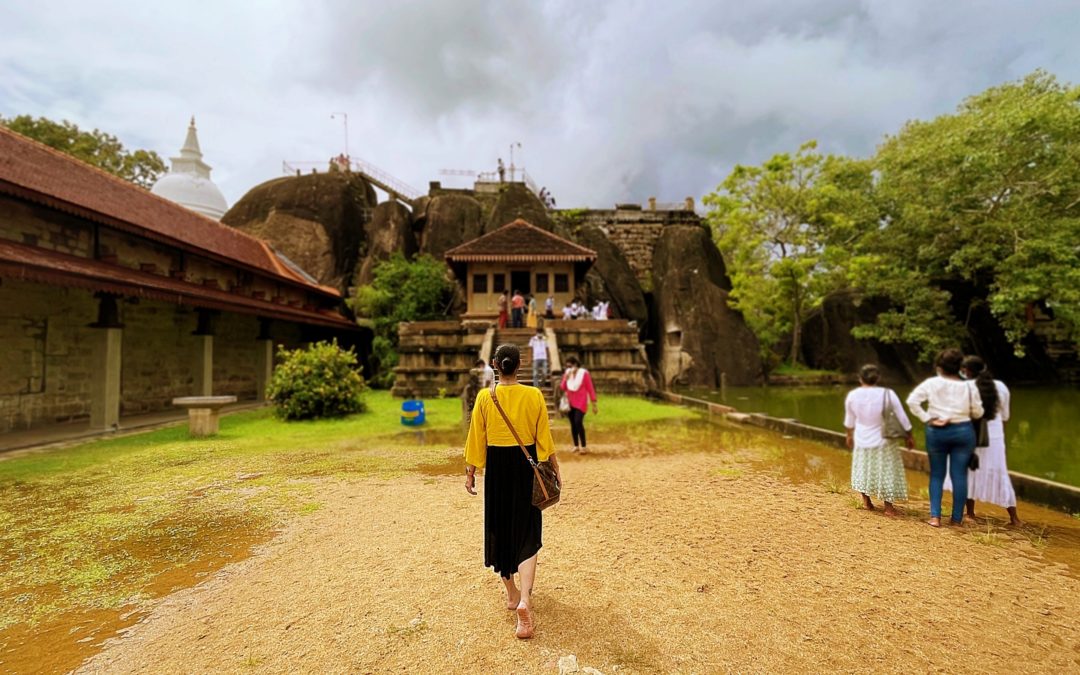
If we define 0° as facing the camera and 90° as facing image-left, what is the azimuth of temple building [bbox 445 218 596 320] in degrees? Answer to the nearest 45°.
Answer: approximately 0°

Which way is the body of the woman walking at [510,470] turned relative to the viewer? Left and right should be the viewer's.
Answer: facing away from the viewer

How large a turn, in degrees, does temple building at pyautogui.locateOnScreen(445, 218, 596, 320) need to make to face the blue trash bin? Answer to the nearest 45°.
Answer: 0° — it already faces it

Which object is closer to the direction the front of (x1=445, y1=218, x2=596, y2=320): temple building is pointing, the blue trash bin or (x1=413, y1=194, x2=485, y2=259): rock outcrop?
the blue trash bin

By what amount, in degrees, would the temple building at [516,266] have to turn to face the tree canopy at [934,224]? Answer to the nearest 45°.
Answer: approximately 90° to its left

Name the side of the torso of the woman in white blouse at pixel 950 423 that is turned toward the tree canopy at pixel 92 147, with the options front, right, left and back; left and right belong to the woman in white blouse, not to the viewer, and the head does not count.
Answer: left

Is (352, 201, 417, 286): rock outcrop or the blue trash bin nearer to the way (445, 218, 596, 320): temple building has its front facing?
the blue trash bin

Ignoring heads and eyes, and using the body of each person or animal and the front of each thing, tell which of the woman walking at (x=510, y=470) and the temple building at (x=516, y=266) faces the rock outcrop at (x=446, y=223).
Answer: the woman walking

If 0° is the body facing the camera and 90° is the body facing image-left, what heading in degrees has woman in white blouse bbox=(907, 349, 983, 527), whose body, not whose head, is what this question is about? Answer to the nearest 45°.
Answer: approximately 180°

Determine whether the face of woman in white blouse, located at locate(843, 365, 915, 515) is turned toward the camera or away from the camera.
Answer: away from the camera
